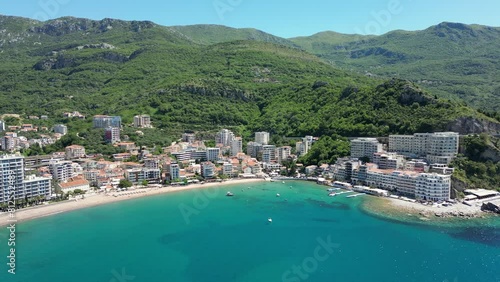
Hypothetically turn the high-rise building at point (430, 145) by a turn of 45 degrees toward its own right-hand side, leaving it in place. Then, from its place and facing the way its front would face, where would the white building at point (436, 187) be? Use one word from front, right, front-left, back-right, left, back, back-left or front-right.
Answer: left

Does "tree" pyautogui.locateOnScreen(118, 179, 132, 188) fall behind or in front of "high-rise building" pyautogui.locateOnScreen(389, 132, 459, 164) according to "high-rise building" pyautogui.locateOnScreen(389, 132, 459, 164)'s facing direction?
in front

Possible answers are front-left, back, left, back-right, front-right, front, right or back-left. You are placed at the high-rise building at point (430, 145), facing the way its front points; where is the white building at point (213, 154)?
front-right

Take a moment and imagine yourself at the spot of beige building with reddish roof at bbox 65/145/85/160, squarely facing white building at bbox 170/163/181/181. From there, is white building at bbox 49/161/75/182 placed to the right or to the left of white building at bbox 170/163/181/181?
right

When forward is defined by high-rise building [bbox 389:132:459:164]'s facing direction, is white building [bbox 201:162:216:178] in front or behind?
in front

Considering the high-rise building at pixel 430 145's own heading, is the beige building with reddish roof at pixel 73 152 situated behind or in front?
in front

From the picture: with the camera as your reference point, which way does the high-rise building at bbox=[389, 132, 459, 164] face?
facing the viewer and to the left of the viewer
